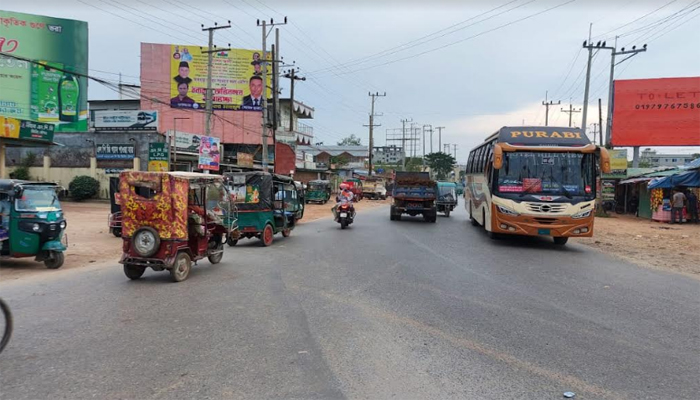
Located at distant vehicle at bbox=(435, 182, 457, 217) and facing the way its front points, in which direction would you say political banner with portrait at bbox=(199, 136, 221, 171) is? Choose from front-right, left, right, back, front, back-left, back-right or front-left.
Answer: front-right

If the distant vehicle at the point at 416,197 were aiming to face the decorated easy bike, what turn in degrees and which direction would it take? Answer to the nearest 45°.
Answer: approximately 180°

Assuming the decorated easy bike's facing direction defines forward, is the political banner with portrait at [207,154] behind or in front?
in front

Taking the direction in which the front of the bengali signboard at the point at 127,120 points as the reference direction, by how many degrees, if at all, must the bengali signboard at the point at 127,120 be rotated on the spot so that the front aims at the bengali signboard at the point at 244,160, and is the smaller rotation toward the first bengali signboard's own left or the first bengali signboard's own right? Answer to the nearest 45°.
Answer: approximately 90° to the first bengali signboard's own left

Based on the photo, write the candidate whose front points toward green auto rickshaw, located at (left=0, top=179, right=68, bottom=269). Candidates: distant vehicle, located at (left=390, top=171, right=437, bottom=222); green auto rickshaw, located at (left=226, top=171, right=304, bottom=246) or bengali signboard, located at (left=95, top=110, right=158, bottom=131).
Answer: the bengali signboard

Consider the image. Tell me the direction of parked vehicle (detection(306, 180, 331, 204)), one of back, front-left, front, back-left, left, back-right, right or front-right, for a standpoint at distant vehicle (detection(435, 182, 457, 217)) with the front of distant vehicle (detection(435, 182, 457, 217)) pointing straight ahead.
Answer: back-right

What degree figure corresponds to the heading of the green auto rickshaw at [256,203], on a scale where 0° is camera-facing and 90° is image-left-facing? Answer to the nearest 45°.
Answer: approximately 225°

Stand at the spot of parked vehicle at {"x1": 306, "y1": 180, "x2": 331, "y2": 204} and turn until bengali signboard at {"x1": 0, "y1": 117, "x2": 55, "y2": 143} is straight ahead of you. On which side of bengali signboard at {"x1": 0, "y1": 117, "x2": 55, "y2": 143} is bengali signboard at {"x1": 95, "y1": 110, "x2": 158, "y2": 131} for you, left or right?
right

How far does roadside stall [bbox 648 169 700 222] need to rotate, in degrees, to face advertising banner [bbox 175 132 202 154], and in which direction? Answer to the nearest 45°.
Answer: approximately 45° to its right

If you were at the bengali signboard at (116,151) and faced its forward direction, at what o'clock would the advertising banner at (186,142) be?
The advertising banner is roughly at 9 o'clock from the bengali signboard.

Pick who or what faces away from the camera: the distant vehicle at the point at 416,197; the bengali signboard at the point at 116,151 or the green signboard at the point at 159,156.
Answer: the distant vehicle

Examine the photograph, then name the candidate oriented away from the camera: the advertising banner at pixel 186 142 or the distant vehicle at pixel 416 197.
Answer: the distant vehicle
